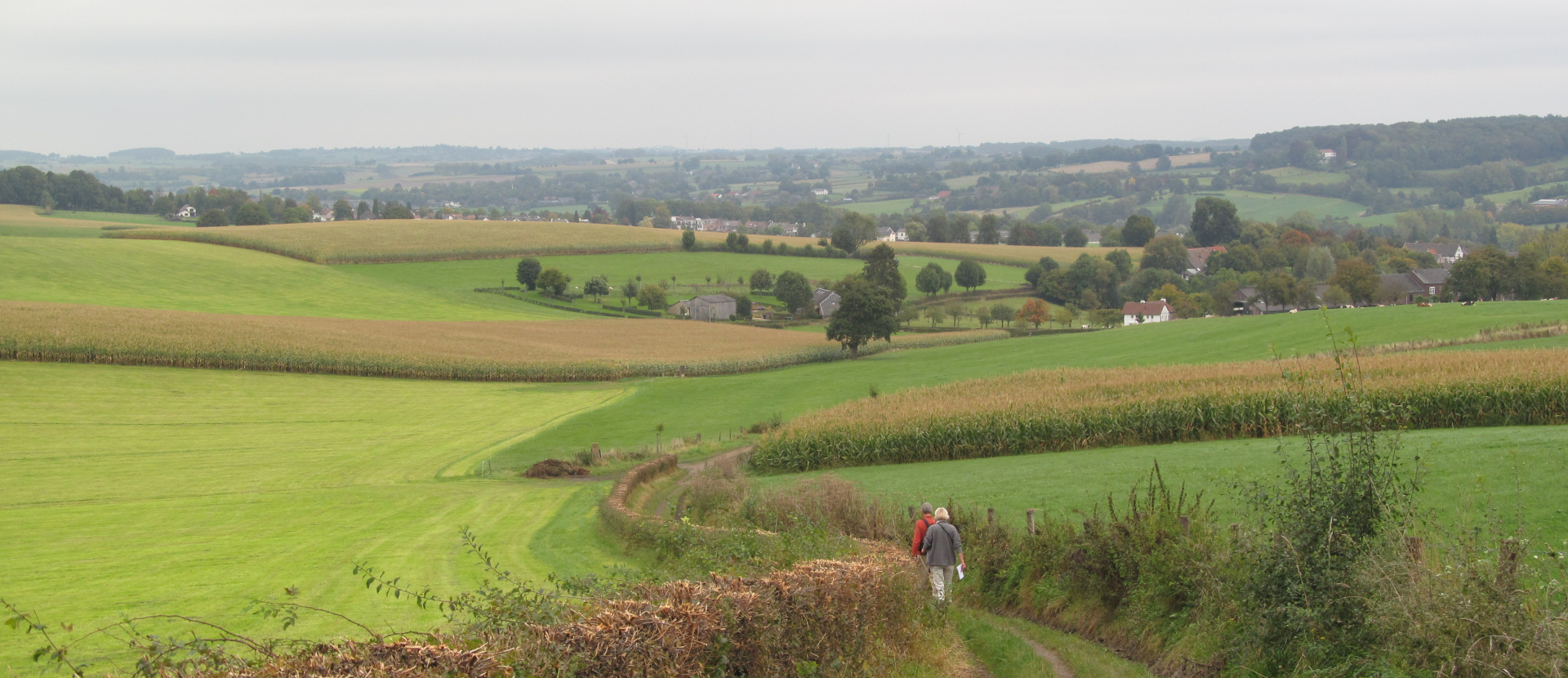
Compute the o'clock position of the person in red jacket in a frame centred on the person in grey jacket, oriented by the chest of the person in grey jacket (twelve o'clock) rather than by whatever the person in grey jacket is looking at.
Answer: The person in red jacket is roughly at 11 o'clock from the person in grey jacket.

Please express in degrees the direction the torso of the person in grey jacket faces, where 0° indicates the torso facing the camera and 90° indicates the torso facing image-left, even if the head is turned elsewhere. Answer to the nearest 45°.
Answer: approximately 180°
